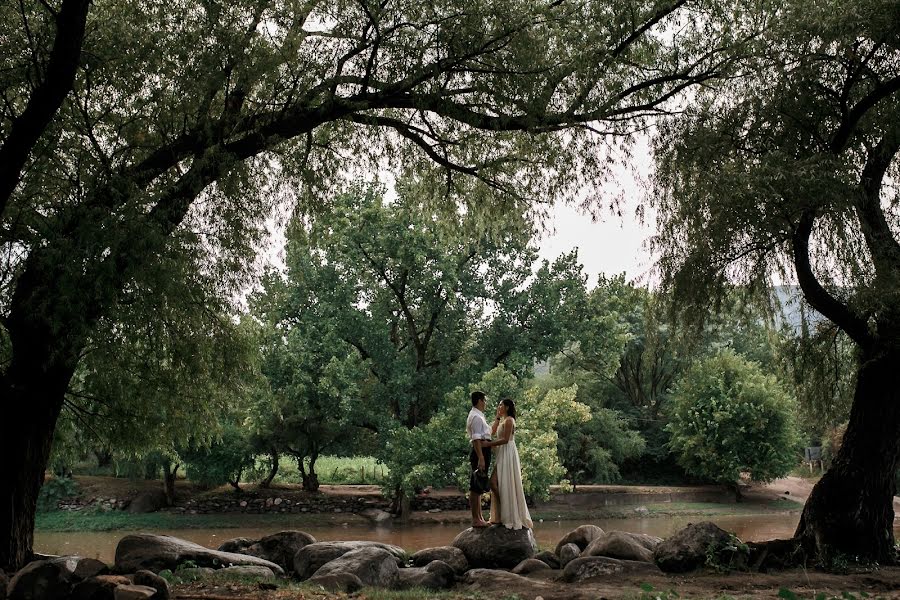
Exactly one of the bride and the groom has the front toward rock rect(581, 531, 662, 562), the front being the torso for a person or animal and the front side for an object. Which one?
the groom

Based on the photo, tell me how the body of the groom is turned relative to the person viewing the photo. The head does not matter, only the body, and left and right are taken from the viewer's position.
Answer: facing to the right of the viewer

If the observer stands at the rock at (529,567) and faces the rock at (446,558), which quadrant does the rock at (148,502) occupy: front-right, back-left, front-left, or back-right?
front-right

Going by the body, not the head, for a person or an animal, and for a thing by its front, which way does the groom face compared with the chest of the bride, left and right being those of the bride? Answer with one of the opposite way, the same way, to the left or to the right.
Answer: the opposite way

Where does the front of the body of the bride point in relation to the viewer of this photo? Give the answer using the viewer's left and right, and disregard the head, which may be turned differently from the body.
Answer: facing to the left of the viewer

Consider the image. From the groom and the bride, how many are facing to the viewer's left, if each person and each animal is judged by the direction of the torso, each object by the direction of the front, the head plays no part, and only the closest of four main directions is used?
1

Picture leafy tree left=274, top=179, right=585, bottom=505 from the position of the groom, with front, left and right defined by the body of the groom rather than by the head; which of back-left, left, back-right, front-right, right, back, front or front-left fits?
left

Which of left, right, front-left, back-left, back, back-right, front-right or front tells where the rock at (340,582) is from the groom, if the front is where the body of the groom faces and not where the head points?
back-right

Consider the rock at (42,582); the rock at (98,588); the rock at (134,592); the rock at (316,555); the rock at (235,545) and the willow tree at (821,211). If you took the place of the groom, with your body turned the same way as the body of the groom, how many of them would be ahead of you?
1

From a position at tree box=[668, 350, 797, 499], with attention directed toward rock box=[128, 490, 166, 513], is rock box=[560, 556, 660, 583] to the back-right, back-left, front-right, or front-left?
front-left
